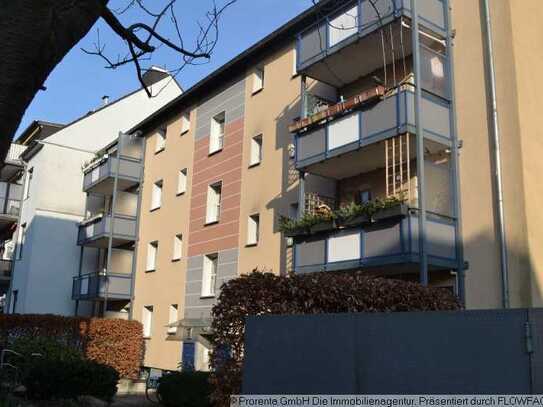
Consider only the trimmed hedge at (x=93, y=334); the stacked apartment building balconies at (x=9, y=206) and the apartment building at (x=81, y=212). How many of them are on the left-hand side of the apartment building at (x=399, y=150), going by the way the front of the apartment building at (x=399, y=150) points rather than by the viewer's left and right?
0

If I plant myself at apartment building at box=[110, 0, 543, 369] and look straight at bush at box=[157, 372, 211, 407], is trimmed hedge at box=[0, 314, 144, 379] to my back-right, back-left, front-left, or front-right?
front-right

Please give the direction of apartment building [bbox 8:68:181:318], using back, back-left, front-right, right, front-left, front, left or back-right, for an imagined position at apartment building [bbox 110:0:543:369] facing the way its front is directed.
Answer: right

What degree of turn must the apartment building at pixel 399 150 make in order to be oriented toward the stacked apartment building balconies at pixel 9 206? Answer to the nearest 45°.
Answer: approximately 90° to its right

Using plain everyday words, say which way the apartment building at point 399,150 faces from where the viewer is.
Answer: facing the viewer and to the left of the viewer

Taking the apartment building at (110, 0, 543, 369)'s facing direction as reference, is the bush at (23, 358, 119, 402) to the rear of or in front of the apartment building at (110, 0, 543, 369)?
in front

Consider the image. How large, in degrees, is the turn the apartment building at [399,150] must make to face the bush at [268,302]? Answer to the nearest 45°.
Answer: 0° — it already faces it

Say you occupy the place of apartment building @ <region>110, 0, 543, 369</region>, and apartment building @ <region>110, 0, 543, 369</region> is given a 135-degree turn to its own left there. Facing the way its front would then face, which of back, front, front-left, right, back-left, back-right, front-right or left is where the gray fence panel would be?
right

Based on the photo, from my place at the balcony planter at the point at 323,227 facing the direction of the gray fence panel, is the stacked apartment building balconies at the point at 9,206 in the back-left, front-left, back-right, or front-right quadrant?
back-right

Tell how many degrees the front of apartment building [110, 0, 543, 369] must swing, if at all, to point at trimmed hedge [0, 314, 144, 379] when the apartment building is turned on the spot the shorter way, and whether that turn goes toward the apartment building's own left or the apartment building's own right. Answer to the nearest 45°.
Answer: approximately 90° to the apartment building's own right
